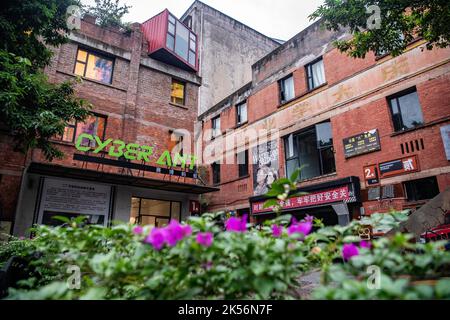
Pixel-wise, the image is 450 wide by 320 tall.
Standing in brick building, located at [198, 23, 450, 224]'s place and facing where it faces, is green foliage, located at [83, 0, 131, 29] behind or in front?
in front

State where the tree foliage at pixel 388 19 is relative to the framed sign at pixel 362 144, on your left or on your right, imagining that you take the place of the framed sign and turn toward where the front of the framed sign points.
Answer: on your left

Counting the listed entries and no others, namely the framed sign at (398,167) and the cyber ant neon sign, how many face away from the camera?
0

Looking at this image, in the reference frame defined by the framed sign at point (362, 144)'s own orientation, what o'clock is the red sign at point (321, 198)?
The red sign is roughly at 2 o'clock from the framed sign.

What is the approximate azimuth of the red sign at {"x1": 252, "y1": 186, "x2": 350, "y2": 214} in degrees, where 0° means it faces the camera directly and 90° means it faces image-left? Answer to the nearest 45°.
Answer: approximately 45°

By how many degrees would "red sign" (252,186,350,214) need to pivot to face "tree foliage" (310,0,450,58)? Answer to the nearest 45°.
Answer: approximately 45° to its left

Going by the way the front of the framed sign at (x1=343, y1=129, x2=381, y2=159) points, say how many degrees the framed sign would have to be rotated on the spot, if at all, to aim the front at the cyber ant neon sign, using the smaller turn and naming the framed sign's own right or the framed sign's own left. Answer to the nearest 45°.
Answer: approximately 45° to the framed sign's own right

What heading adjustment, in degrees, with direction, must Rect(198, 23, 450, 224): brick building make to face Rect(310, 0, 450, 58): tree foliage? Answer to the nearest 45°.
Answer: approximately 45° to its left

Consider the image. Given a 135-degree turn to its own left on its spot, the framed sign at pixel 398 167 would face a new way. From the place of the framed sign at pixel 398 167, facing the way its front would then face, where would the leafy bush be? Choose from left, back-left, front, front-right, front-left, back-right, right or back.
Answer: right

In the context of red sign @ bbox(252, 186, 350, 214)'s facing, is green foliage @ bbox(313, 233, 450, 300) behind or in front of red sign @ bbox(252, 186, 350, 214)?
in front

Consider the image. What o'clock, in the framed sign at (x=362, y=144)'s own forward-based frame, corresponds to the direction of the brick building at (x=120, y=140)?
The brick building is roughly at 1 o'clock from the framed sign.

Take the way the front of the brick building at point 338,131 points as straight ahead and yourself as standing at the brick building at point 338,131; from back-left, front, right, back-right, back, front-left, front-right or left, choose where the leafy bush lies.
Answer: front-left

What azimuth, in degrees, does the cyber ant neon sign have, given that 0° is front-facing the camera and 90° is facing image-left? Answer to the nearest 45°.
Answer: approximately 315°

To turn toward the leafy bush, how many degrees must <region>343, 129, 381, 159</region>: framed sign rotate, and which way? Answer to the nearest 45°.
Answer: approximately 45° to its left

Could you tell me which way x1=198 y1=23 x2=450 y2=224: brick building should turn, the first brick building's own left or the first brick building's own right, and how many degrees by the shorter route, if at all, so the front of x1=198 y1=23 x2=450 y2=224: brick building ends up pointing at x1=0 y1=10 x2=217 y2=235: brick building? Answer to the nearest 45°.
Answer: approximately 45° to the first brick building's own right
